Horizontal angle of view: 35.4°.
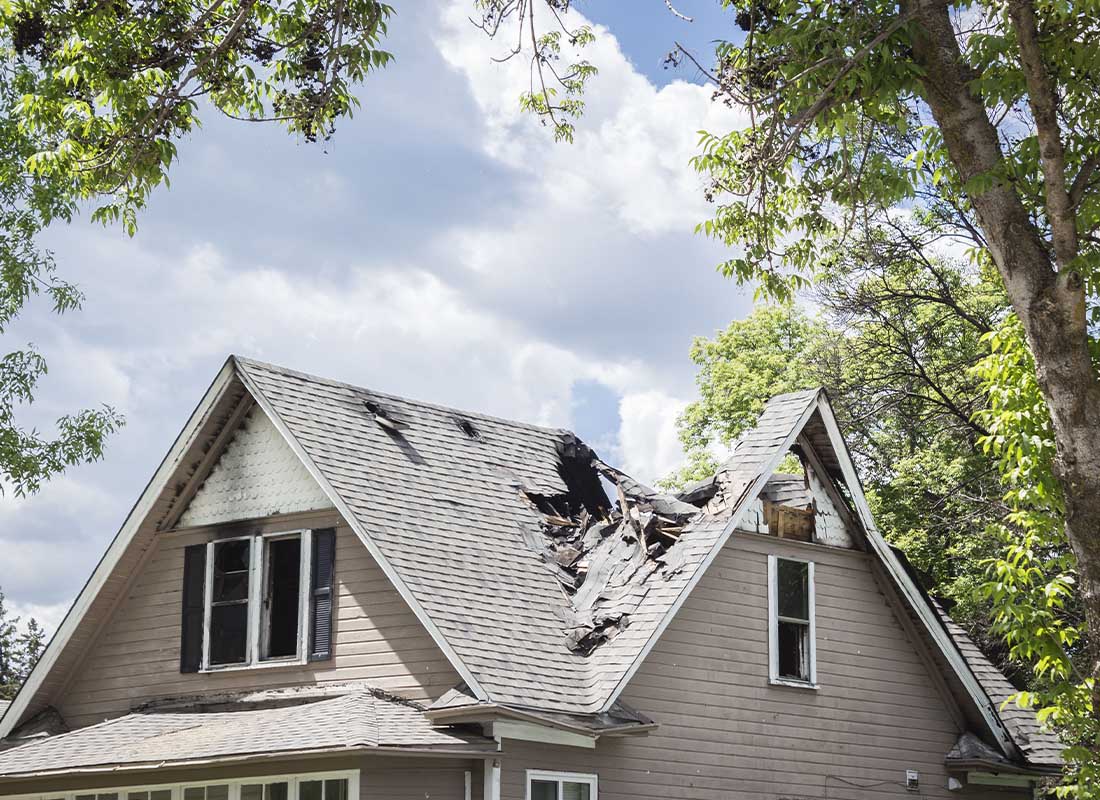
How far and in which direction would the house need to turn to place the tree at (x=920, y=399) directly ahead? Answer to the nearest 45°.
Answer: approximately 180°

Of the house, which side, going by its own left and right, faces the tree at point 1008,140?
left

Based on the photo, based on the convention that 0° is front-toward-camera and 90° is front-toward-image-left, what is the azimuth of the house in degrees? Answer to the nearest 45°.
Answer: approximately 45°
